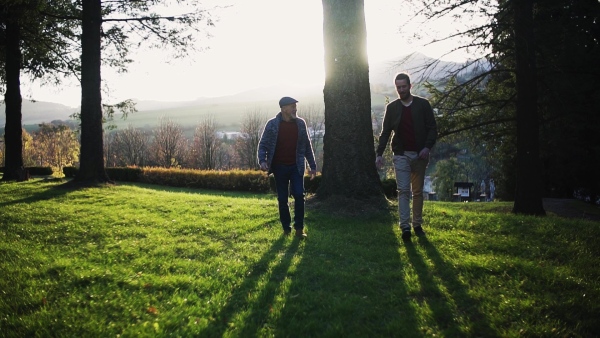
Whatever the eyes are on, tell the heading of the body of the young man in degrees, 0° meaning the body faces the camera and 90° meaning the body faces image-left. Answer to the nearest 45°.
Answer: approximately 0°

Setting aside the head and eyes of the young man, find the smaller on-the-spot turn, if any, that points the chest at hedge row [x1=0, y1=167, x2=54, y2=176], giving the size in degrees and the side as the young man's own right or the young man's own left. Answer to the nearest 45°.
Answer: approximately 135° to the young man's own right

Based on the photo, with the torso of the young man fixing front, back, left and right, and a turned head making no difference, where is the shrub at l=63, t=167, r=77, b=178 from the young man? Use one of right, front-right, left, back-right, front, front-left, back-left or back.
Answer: back-right
